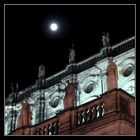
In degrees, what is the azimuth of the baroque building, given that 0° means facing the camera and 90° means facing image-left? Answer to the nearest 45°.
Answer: approximately 45°
